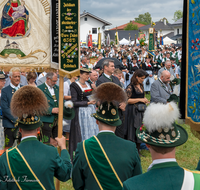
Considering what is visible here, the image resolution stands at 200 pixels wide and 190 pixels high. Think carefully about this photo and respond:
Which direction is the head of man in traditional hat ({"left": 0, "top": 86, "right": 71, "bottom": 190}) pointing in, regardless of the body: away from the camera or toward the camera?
away from the camera

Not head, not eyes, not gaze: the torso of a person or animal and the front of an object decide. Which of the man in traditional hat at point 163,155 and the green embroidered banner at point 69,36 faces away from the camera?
the man in traditional hat

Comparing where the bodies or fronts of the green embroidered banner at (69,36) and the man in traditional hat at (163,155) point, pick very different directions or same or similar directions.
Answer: very different directions

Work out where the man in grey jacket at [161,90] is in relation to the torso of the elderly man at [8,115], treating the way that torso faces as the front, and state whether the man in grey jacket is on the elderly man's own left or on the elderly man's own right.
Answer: on the elderly man's own left

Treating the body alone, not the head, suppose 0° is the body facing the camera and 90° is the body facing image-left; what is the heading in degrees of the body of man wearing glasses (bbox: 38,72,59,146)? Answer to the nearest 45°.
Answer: approximately 315°

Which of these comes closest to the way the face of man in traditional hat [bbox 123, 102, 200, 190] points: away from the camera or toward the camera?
away from the camera

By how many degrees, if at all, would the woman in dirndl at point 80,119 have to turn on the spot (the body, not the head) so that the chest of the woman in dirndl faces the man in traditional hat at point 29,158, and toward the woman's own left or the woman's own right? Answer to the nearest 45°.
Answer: approximately 45° to the woman's own right

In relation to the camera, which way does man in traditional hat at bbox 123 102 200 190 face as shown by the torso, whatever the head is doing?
away from the camera
